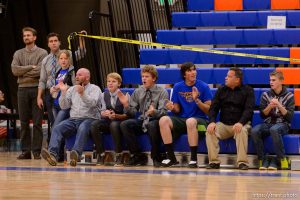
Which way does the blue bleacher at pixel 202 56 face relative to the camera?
toward the camera

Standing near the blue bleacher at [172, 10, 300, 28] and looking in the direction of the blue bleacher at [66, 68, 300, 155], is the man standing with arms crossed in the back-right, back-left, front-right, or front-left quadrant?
front-right

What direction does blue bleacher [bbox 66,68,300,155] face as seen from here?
toward the camera

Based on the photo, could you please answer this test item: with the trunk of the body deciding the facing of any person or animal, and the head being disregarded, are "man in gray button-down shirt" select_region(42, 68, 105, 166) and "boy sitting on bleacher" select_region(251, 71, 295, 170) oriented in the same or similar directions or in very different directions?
same or similar directions

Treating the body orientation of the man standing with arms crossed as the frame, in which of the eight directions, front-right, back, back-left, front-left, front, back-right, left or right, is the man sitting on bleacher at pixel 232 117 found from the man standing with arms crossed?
front-left

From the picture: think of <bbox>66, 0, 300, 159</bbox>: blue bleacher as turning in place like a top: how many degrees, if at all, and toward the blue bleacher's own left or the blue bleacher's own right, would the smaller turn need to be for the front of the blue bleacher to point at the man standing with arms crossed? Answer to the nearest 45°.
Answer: approximately 90° to the blue bleacher's own right

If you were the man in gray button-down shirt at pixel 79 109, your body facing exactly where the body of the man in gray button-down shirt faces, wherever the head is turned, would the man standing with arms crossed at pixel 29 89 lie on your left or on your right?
on your right

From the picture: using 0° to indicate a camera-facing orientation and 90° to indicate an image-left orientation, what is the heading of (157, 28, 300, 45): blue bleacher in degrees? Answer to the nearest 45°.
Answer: approximately 0°
